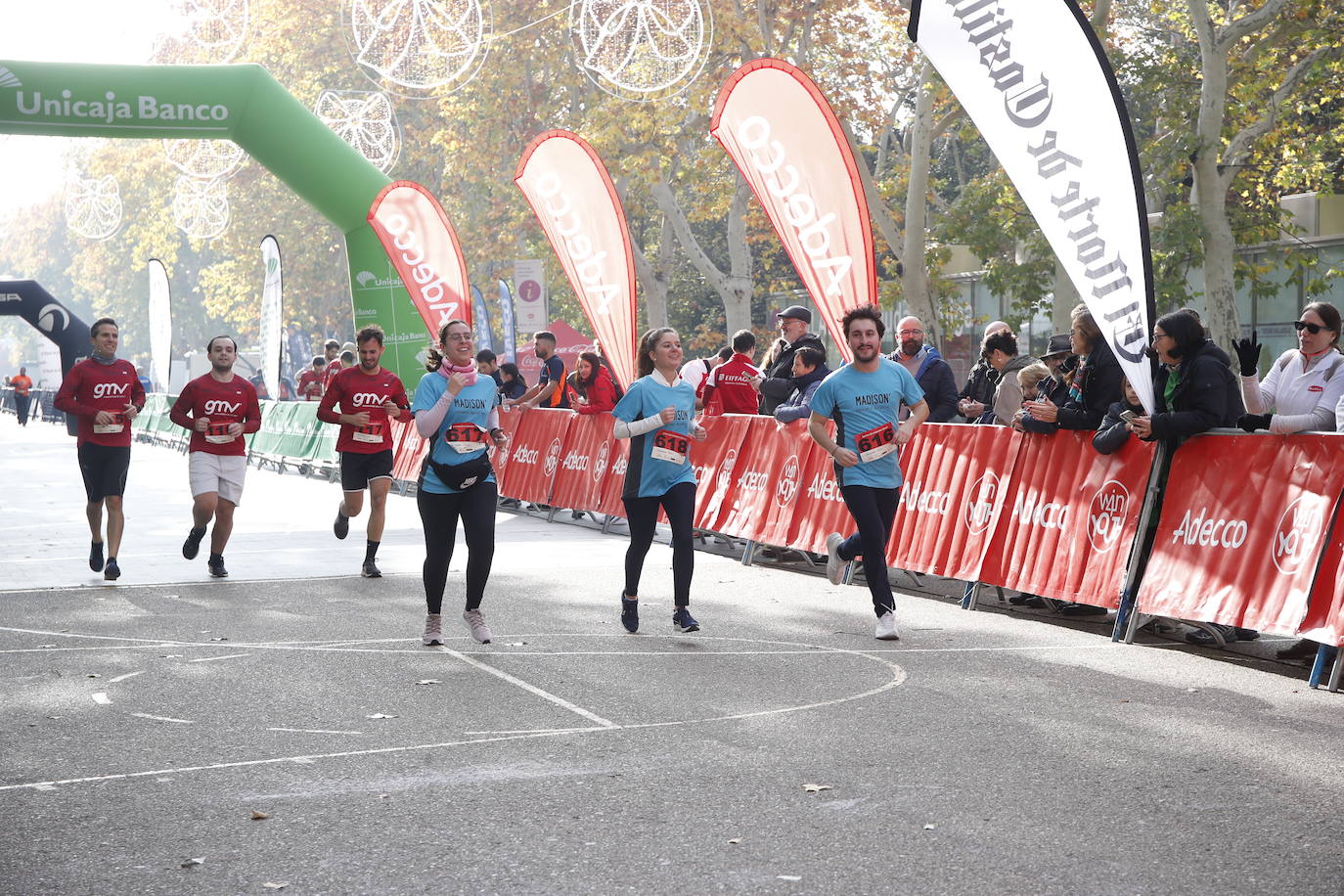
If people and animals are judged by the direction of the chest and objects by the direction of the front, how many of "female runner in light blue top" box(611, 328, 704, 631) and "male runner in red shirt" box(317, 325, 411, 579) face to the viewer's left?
0

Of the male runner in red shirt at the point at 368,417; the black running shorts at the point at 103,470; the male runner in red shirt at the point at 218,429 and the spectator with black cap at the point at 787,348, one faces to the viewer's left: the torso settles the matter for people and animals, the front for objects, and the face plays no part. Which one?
the spectator with black cap

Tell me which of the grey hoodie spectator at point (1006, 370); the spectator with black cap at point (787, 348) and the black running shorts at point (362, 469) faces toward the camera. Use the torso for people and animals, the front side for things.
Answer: the black running shorts

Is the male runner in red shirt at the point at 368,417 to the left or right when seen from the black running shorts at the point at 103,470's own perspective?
on its left

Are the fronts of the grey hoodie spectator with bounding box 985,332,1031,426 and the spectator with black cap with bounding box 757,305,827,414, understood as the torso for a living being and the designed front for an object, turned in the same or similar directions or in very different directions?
same or similar directions

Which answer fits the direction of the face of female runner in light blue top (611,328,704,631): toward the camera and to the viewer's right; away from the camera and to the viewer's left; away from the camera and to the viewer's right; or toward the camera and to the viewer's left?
toward the camera and to the viewer's right

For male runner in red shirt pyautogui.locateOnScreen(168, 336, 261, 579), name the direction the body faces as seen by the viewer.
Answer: toward the camera

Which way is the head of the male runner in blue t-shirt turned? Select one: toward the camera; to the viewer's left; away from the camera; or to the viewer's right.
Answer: toward the camera

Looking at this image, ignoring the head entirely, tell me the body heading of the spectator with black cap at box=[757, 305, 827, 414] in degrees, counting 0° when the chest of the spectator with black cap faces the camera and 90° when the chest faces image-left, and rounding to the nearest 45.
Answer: approximately 90°

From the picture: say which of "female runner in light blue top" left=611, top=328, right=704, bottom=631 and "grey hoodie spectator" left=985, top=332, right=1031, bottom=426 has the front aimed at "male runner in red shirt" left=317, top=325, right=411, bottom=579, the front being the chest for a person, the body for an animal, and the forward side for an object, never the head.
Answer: the grey hoodie spectator

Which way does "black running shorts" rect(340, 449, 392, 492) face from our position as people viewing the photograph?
facing the viewer

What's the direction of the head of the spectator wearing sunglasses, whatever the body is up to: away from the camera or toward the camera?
toward the camera

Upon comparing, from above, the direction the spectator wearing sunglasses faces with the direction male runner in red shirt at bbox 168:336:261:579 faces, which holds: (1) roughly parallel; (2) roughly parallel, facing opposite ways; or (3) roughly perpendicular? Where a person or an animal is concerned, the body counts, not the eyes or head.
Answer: roughly perpendicular

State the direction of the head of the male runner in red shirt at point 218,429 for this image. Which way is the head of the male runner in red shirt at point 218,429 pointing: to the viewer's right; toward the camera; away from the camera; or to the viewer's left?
toward the camera

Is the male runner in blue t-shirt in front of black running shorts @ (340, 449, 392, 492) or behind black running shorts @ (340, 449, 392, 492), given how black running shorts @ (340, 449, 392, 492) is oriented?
in front

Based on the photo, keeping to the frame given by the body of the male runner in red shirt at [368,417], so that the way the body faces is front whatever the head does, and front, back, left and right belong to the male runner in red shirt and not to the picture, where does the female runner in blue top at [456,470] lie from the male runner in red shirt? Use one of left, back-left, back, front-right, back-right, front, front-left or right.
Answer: front
